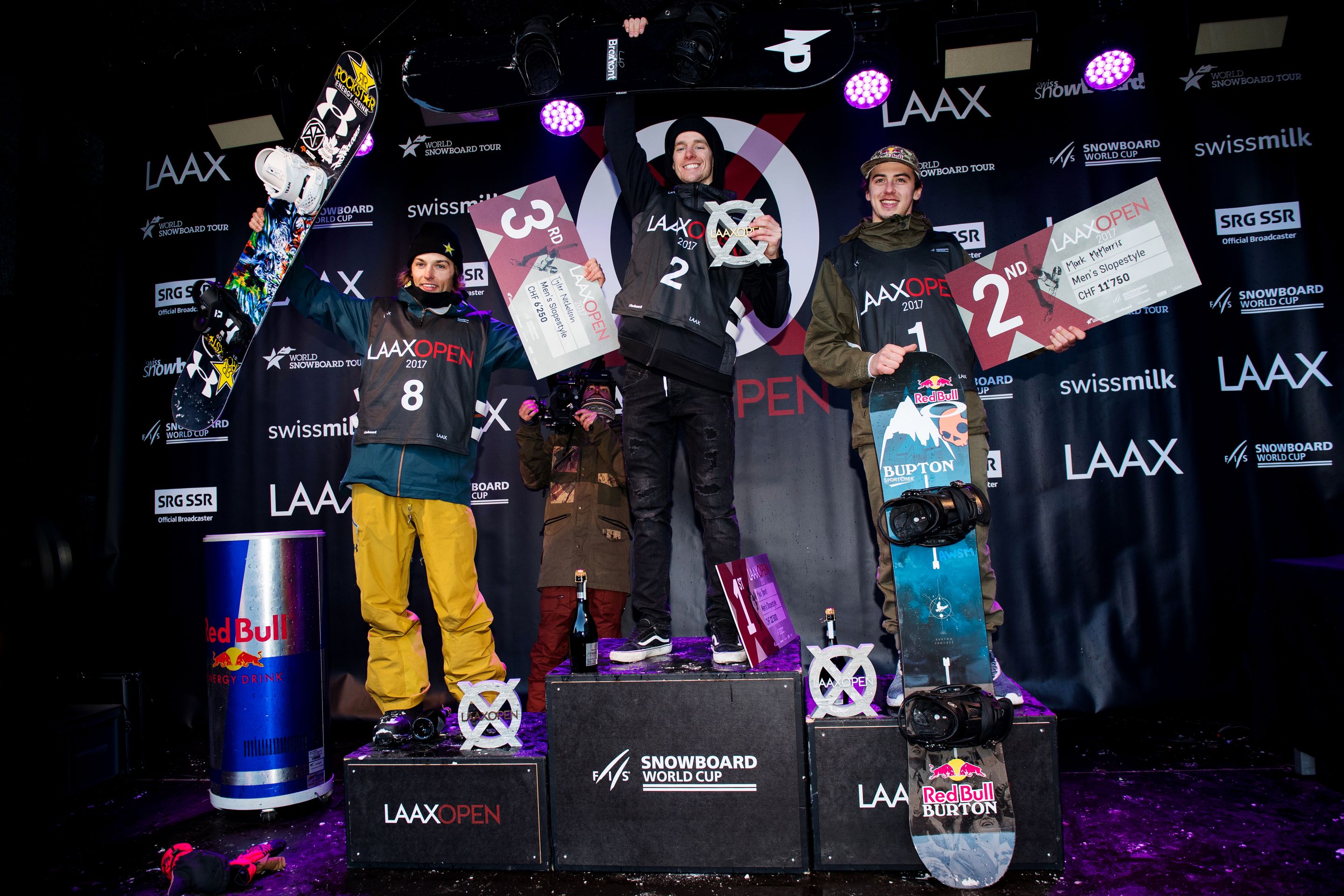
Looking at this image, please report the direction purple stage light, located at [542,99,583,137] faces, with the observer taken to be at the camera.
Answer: facing the viewer

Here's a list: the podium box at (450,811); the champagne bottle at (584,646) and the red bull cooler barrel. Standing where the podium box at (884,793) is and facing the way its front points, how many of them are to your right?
3

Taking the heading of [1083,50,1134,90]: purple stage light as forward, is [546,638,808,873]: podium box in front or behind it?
in front

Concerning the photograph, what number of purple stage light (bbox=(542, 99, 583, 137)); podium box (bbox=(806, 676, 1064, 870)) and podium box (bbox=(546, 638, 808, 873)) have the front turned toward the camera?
3

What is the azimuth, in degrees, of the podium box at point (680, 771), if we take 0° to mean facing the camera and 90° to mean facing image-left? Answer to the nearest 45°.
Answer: approximately 0°

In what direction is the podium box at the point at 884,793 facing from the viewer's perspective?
toward the camera

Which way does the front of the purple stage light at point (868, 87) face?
toward the camera

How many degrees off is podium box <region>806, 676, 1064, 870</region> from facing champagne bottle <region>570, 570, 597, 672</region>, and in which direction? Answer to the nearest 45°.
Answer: approximately 90° to its right

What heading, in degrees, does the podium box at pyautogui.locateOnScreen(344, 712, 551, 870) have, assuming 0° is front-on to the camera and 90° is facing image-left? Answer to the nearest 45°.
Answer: approximately 0°
